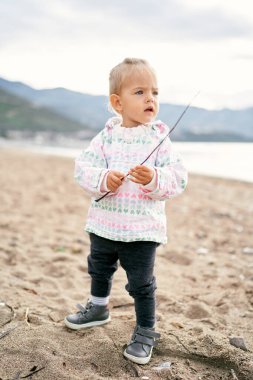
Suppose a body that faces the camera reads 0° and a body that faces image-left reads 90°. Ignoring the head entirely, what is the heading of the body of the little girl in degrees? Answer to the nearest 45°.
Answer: approximately 0°

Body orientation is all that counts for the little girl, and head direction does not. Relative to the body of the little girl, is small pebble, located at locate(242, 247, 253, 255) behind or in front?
behind

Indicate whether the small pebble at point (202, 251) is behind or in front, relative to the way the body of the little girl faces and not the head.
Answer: behind
